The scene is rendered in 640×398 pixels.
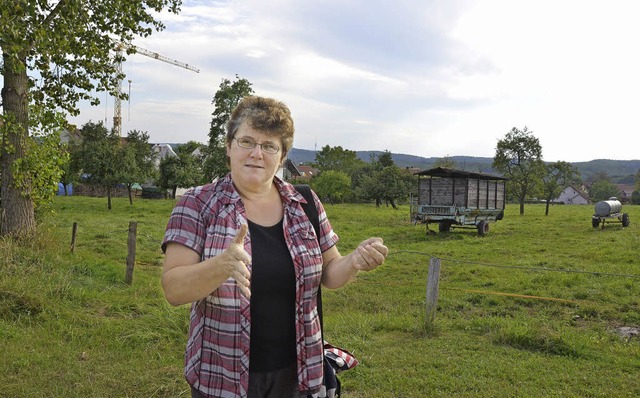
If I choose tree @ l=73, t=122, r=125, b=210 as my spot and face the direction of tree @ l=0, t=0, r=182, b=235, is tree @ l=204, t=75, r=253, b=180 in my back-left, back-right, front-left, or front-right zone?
back-left

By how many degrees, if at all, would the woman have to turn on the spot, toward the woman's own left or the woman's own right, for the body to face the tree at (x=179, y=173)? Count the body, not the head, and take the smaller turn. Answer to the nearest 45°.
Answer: approximately 135° to the woman's own left

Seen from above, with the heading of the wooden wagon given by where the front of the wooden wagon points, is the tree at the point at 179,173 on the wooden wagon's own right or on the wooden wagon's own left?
on the wooden wagon's own right

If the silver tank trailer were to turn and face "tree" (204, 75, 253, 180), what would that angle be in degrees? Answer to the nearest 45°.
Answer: approximately 45° to its right

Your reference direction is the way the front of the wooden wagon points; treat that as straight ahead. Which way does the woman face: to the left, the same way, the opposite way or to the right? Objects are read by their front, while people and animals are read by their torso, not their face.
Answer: to the left

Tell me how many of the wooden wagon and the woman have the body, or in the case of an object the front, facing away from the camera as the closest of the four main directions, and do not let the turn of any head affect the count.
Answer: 0

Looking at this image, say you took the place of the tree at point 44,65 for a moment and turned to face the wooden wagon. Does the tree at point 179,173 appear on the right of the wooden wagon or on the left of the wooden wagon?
left

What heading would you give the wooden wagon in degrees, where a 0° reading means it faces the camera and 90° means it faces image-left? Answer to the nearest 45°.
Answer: approximately 45°

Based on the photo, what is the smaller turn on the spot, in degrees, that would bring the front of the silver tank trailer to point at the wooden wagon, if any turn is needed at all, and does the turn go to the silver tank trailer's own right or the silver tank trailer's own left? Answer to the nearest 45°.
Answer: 0° — it already faces it

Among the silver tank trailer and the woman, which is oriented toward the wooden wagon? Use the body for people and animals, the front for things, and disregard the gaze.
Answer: the silver tank trailer

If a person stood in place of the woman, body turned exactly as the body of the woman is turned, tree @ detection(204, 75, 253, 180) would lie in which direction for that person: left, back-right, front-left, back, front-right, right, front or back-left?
back-left

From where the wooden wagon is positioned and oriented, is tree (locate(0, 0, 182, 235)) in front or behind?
in front

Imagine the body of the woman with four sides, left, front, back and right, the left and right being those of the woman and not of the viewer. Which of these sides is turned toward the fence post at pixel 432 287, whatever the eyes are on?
back

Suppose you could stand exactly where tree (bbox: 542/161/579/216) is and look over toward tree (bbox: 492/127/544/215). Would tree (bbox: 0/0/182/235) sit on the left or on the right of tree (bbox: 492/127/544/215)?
left

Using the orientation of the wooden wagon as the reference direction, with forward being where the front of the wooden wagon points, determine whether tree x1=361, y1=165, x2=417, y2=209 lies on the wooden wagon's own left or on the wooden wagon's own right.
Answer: on the wooden wagon's own right
